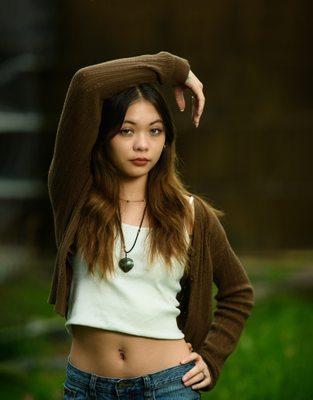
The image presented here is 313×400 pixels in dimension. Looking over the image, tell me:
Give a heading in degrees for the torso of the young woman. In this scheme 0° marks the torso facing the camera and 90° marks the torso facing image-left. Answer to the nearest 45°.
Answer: approximately 0°
